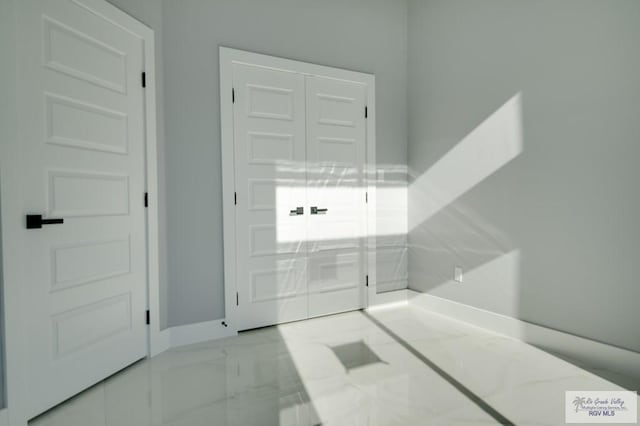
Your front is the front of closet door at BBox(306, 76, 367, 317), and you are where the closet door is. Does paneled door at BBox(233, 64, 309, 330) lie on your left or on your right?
on your right

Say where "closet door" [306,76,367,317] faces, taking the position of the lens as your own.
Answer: facing the viewer and to the right of the viewer

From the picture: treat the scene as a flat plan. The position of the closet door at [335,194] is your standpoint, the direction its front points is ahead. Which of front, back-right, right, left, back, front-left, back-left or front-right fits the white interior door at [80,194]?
right

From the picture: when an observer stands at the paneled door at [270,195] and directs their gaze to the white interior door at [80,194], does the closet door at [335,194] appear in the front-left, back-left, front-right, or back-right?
back-left
